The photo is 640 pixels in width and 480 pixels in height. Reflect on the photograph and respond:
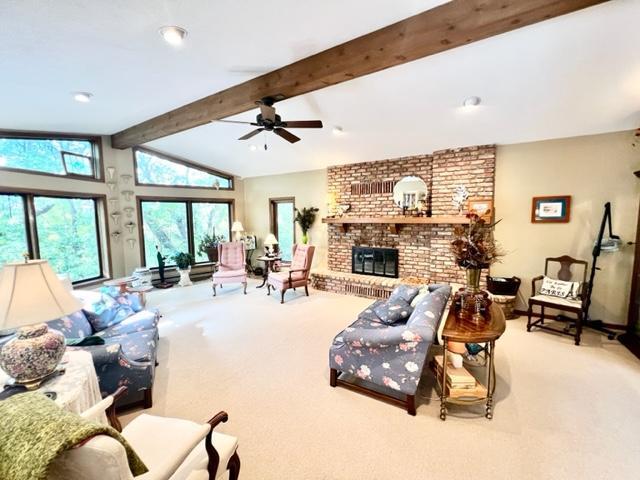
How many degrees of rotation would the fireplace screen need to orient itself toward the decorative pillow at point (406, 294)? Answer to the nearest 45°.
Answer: approximately 45° to its left

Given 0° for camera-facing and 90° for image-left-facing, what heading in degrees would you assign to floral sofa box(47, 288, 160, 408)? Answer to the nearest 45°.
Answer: approximately 315°

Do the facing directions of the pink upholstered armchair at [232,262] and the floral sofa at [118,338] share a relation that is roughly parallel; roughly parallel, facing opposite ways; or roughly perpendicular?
roughly perpendicular

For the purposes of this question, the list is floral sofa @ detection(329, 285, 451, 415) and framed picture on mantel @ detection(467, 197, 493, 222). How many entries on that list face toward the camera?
1

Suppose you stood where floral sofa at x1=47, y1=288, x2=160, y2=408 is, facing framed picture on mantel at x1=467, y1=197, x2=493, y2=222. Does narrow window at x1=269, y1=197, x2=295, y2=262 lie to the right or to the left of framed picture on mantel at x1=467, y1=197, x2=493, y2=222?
left

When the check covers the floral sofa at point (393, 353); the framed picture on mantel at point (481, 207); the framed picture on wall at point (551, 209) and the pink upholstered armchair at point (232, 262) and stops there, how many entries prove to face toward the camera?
3

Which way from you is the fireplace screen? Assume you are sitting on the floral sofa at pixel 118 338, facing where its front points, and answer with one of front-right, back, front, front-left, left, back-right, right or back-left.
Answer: front-left

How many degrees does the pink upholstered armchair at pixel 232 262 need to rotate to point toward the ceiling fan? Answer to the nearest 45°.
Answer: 0° — it already faces it

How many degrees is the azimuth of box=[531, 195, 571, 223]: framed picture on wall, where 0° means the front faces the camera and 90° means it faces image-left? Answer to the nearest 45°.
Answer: approximately 0°

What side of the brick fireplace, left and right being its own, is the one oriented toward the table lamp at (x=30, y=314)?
front

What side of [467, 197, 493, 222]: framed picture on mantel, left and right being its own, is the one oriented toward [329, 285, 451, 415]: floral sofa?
front

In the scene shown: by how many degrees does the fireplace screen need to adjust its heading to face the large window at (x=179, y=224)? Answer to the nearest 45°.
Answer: approximately 45° to its right

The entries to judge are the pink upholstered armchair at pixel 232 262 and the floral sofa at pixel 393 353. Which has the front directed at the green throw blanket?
the pink upholstered armchair
